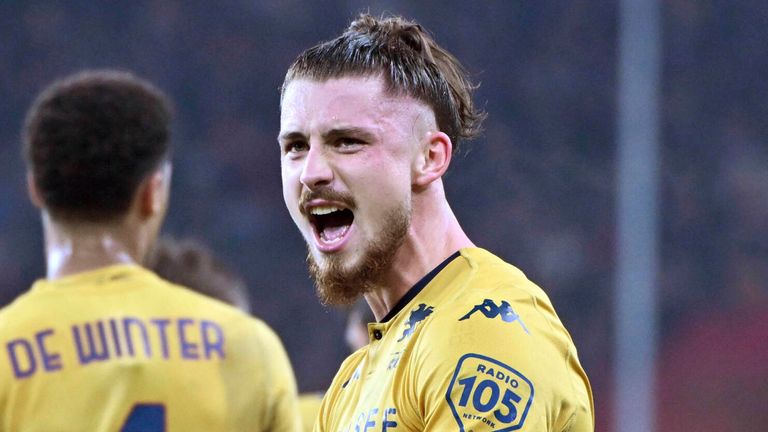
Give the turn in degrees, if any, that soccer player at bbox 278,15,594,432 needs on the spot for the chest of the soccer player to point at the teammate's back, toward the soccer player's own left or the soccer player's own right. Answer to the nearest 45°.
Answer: approximately 90° to the soccer player's own right

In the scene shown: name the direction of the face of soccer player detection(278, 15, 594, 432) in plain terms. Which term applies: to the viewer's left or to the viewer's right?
to the viewer's left

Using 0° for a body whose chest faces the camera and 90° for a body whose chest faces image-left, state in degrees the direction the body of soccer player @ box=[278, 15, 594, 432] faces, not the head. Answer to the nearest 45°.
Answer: approximately 45°
